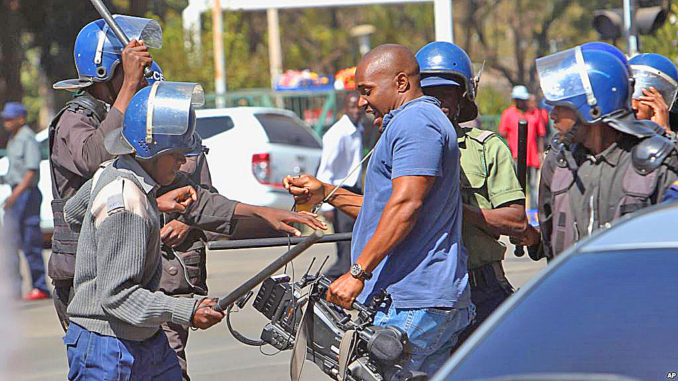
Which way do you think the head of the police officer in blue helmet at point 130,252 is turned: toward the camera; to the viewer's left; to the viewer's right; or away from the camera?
to the viewer's right

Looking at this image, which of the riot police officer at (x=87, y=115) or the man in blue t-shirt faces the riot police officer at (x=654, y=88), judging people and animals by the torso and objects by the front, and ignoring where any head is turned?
the riot police officer at (x=87, y=115)

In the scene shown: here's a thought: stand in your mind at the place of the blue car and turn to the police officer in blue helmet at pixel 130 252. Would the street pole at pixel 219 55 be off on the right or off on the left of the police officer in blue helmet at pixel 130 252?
right

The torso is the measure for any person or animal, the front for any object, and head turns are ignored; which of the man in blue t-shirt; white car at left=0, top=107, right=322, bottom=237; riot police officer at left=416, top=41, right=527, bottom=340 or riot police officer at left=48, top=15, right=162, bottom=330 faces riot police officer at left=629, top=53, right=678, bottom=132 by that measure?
riot police officer at left=48, top=15, right=162, bottom=330

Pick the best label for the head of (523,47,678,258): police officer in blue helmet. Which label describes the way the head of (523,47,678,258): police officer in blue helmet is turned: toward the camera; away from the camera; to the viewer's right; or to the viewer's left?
to the viewer's left

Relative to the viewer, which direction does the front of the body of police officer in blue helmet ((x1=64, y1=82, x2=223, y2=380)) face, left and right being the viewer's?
facing to the right of the viewer

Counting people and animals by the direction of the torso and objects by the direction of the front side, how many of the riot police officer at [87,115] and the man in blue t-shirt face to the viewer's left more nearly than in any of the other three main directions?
1

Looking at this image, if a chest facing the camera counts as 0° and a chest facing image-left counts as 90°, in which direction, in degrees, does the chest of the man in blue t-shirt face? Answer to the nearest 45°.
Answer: approximately 90°

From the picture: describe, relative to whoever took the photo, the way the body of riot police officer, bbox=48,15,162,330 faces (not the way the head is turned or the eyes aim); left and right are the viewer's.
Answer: facing to the right of the viewer

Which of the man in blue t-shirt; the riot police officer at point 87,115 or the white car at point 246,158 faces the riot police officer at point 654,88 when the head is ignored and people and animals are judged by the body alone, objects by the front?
the riot police officer at point 87,115

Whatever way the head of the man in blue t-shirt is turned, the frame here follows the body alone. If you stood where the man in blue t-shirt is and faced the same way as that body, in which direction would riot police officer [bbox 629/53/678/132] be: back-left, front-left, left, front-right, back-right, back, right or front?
back-right

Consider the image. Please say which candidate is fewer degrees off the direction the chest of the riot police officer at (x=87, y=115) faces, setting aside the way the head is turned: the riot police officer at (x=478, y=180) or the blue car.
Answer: the riot police officer

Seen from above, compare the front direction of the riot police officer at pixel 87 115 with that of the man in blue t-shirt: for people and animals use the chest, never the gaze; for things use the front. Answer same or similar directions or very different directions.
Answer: very different directions

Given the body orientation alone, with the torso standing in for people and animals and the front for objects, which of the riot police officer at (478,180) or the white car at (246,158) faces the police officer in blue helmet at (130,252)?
the riot police officer
